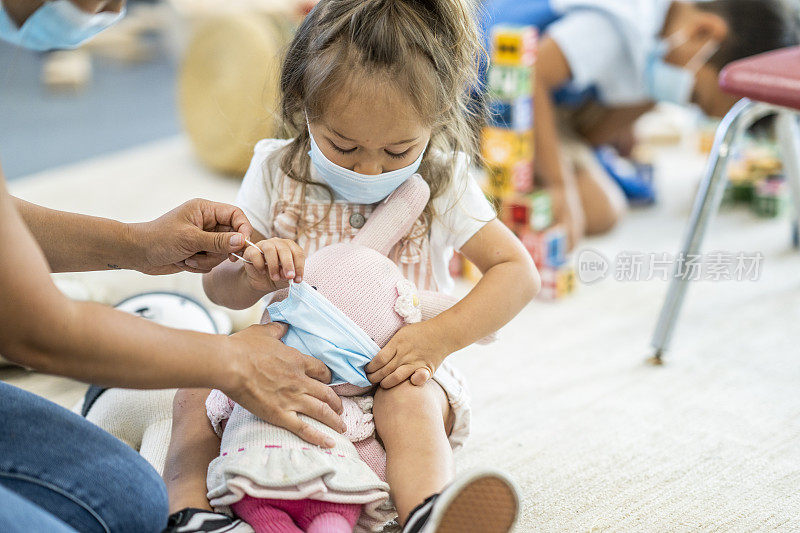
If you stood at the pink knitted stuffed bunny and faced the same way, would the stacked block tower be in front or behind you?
behind

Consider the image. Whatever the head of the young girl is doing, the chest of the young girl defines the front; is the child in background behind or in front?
behind

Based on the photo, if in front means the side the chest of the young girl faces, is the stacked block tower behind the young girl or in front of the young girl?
behind

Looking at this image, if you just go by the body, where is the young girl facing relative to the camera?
toward the camera

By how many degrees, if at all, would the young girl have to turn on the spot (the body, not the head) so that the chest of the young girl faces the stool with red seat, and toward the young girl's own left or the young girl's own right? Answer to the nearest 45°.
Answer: approximately 135° to the young girl's own left

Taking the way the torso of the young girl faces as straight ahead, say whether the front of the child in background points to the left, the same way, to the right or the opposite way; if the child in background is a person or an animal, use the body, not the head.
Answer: to the left

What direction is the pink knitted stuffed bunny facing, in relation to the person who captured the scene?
facing the viewer

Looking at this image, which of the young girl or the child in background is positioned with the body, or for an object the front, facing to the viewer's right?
the child in background

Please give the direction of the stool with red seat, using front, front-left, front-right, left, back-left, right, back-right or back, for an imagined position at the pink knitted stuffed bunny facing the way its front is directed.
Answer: back-left

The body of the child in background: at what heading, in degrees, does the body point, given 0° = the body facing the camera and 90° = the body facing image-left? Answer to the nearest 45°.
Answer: approximately 270°
